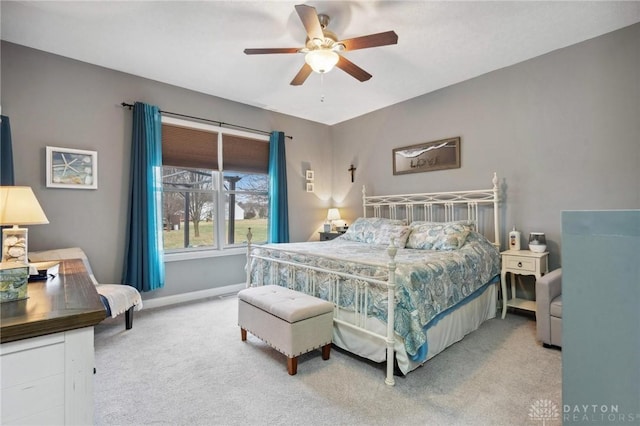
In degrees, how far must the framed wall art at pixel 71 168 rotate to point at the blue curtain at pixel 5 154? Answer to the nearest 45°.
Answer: approximately 135° to its right

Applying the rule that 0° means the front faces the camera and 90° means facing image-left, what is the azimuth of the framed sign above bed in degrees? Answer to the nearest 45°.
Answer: approximately 45°

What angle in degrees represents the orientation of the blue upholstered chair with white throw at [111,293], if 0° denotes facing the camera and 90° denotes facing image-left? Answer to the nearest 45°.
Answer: approximately 315°

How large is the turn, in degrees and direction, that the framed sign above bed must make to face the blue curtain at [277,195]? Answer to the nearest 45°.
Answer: approximately 45° to its right

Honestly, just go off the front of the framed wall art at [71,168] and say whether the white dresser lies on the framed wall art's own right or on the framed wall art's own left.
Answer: on the framed wall art's own right

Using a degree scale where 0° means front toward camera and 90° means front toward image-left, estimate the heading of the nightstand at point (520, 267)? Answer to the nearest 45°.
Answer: approximately 45°
